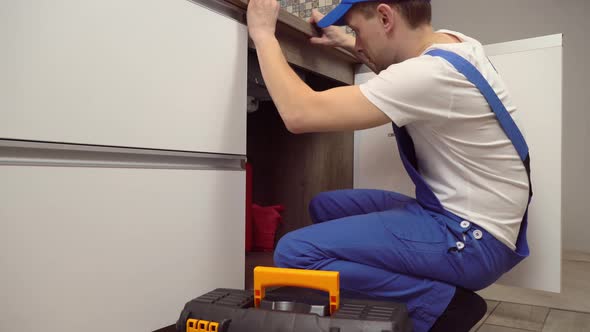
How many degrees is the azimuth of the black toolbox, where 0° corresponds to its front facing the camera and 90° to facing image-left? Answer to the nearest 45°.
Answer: approximately 0°

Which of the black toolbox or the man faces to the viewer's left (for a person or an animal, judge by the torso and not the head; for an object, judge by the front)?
the man

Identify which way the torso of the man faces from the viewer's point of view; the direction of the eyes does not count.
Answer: to the viewer's left

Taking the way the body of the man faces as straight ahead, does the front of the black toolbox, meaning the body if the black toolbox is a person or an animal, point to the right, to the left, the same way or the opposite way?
to the left

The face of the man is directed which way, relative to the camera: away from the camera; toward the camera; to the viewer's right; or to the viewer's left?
to the viewer's left

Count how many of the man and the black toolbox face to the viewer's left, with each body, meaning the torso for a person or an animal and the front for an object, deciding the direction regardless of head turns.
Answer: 1
